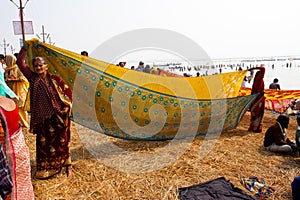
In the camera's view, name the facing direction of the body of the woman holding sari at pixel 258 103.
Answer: to the viewer's left

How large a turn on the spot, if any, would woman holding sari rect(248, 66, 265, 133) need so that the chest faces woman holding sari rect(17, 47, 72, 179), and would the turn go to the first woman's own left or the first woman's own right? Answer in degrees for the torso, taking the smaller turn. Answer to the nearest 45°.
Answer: approximately 45° to the first woman's own left

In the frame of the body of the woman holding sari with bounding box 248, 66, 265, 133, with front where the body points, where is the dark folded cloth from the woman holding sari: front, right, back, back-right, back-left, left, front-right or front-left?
left

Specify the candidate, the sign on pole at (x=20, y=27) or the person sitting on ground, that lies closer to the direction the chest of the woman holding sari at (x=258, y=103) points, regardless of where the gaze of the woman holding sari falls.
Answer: the sign on pole

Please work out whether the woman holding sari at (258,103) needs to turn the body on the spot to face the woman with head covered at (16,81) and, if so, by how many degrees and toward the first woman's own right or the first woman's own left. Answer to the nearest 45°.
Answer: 0° — they already face them
